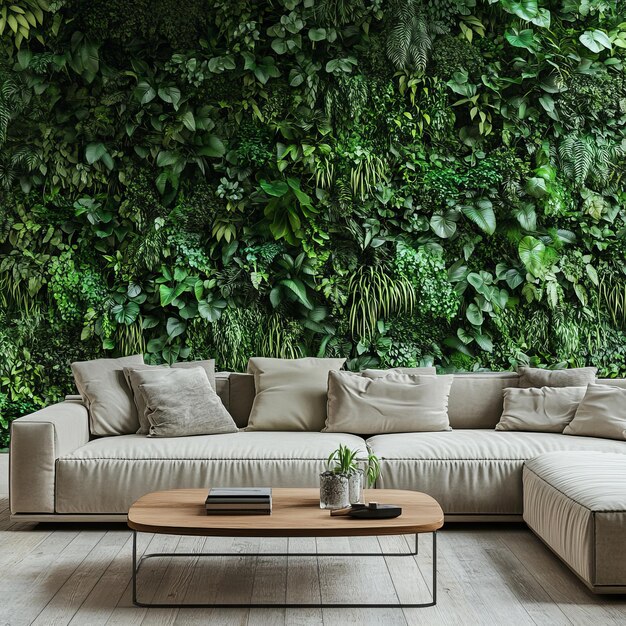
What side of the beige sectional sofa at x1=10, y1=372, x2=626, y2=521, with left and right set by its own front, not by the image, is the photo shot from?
front

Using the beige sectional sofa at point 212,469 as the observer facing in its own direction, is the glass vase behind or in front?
in front

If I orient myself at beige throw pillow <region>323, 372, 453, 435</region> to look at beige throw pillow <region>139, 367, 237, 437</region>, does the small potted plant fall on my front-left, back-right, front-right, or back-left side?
front-left
